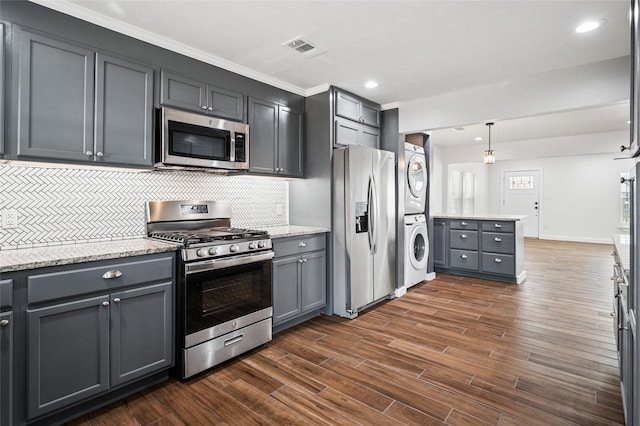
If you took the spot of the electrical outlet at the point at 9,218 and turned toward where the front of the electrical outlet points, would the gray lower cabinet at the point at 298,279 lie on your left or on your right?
on your left

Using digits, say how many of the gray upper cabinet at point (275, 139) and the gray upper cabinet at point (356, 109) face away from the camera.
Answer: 0

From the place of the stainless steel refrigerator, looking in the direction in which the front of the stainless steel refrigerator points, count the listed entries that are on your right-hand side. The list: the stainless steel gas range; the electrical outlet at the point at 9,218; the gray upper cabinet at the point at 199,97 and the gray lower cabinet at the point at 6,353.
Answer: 4

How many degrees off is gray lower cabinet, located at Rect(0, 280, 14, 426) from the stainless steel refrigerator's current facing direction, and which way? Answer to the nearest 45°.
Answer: approximately 90° to its right

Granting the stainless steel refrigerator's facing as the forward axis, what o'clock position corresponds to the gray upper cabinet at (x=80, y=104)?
The gray upper cabinet is roughly at 3 o'clock from the stainless steel refrigerator.

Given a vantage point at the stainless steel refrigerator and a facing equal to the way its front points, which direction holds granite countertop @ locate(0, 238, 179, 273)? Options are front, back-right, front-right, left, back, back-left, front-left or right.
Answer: right

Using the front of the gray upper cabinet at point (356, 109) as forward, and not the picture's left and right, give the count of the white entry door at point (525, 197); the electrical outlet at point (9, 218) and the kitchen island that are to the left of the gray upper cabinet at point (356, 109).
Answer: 2

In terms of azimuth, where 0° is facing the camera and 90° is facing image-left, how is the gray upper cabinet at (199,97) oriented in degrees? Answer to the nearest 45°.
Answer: approximately 315°

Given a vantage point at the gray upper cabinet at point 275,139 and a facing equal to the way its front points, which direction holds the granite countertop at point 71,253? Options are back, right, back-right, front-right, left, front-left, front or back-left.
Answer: right

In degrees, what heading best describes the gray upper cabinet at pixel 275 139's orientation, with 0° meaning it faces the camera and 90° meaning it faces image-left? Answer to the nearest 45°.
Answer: approximately 315°

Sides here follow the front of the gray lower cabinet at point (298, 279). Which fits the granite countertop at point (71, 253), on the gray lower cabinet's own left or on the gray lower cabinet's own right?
on the gray lower cabinet's own right

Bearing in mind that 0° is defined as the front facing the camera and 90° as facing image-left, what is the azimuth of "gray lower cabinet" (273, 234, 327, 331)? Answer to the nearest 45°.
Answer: approximately 315°

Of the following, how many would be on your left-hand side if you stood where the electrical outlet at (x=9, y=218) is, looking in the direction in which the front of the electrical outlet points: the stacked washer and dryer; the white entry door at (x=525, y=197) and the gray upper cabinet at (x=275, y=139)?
3

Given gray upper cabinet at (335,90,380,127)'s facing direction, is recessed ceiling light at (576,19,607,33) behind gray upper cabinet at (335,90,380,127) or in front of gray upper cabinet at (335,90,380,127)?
in front

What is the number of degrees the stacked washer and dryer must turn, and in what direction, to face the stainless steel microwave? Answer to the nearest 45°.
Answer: approximately 90° to its right
